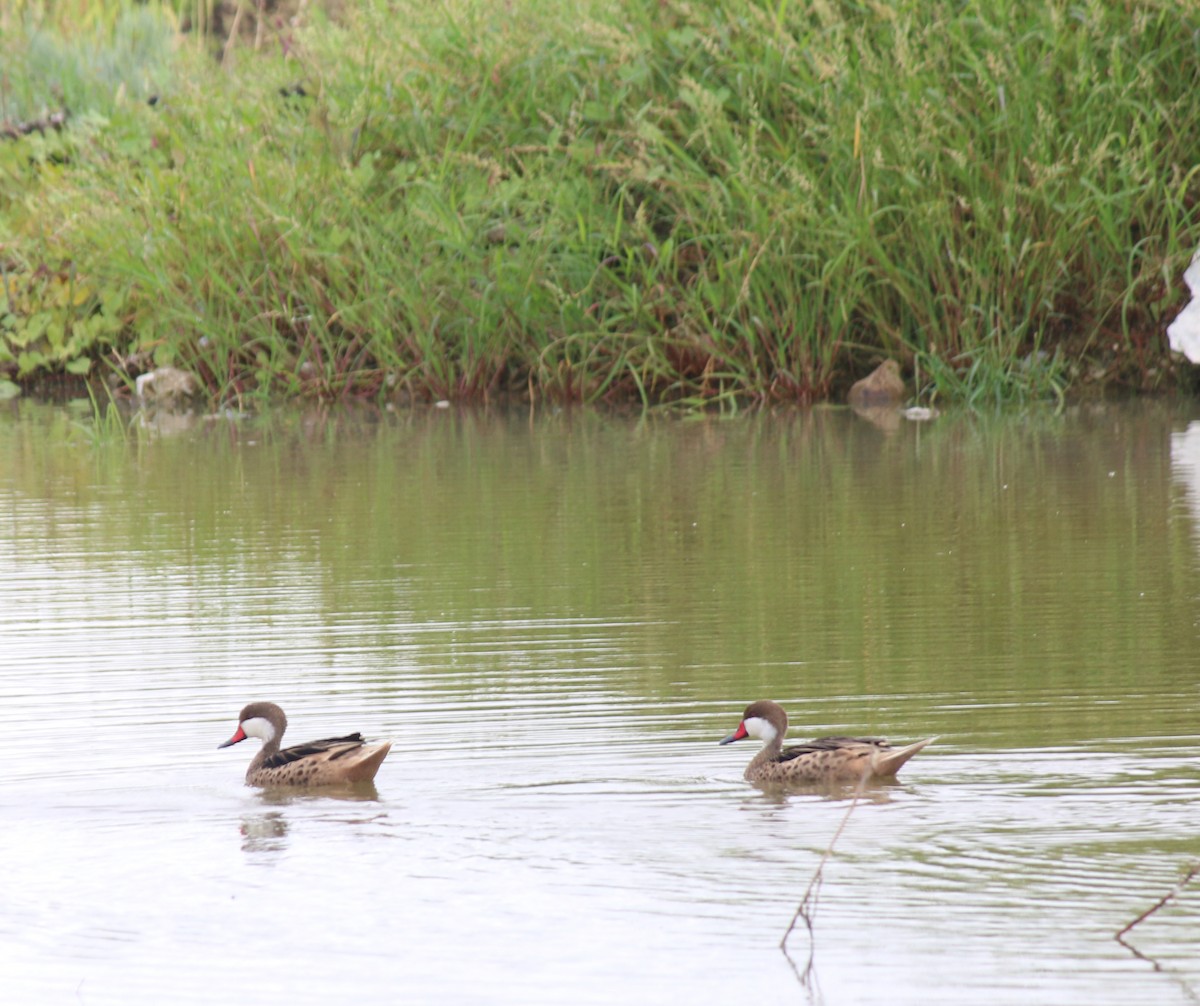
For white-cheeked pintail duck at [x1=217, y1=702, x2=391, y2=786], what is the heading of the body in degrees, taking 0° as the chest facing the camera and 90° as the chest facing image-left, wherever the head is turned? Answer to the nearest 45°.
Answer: approximately 90°

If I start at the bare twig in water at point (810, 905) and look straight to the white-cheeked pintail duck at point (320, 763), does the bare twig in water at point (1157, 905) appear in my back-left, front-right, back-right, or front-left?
back-right

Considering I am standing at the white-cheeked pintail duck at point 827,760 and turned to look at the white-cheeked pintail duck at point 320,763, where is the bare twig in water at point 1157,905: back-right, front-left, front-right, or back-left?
back-left

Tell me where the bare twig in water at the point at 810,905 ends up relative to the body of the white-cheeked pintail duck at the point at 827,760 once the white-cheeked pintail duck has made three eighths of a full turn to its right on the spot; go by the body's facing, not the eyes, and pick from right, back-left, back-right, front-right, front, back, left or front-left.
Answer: back-right

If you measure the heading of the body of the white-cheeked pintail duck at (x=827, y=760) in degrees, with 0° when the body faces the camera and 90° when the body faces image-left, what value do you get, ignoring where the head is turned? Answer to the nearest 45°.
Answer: approximately 90°

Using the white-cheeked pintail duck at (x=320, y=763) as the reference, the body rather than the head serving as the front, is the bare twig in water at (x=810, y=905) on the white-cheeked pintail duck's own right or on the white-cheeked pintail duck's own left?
on the white-cheeked pintail duck's own left

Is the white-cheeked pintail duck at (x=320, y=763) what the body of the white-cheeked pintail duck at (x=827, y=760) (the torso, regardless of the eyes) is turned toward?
yes

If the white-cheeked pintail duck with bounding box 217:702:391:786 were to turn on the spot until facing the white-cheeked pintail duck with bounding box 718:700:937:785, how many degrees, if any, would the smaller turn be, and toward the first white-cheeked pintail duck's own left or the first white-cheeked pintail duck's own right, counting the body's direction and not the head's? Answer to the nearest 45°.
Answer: approximately 180°

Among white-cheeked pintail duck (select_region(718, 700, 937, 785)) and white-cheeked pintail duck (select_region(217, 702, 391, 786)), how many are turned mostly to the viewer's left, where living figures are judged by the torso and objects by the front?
2
